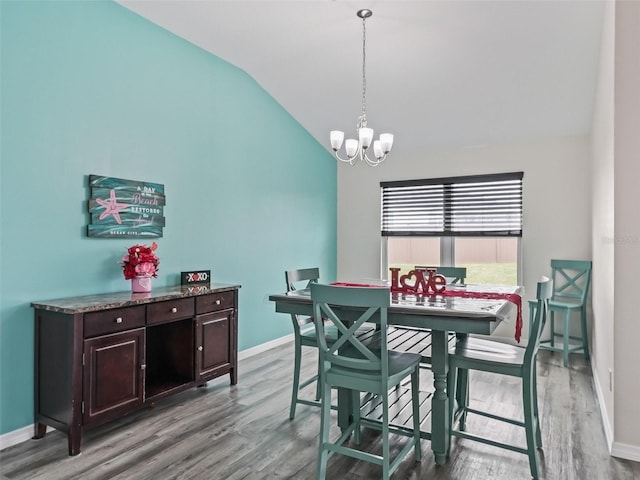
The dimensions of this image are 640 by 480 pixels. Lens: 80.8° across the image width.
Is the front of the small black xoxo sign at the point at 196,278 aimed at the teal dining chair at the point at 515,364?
yes

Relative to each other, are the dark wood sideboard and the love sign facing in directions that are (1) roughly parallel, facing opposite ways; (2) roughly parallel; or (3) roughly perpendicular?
roughly perpendicular

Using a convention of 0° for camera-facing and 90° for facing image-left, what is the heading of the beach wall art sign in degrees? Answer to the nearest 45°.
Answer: approximately 315°

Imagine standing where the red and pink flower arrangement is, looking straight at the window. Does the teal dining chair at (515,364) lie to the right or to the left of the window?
right

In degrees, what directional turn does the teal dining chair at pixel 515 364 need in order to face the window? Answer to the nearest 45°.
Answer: approximately 45° to its right

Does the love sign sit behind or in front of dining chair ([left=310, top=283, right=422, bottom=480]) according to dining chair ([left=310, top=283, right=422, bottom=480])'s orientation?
in front

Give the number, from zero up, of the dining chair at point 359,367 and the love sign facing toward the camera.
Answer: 1

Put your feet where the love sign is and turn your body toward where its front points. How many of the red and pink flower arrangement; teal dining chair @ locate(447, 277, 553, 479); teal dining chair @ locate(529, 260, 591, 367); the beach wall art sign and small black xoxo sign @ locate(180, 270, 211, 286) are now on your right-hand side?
3

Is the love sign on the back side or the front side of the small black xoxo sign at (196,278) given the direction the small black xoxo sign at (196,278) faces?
on the front side

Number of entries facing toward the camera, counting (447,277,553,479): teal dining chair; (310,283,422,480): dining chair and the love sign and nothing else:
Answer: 1

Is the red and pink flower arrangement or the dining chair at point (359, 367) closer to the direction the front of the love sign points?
the dining chair
